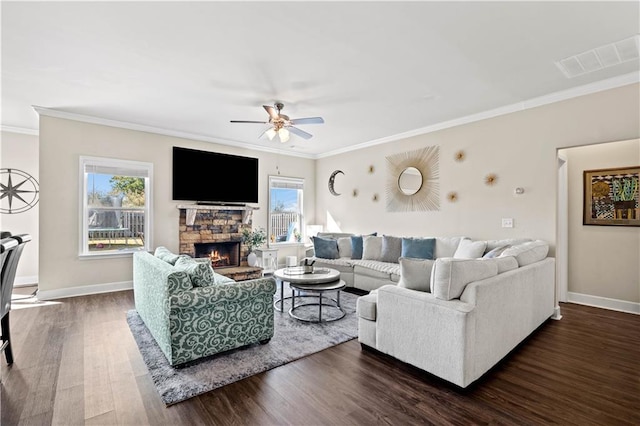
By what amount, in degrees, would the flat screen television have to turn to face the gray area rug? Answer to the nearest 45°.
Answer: approximately 45° to its right

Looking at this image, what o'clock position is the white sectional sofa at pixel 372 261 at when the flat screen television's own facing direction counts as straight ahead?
The white sectional sofa is roughly at 12 o'clock from the flat screen television.

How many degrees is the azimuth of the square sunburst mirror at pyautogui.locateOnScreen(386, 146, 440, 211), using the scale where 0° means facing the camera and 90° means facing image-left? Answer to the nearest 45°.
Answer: approximately 45°

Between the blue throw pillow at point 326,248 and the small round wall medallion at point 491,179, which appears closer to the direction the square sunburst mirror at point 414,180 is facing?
the blue throw pillow

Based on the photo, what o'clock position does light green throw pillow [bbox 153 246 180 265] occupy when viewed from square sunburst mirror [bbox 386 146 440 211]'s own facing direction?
The light green throw pillow is roughly at 12 o'clock from the square sunburst mirror.

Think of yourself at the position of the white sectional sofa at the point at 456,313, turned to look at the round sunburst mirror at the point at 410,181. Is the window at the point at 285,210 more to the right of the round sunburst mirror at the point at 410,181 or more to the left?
left
